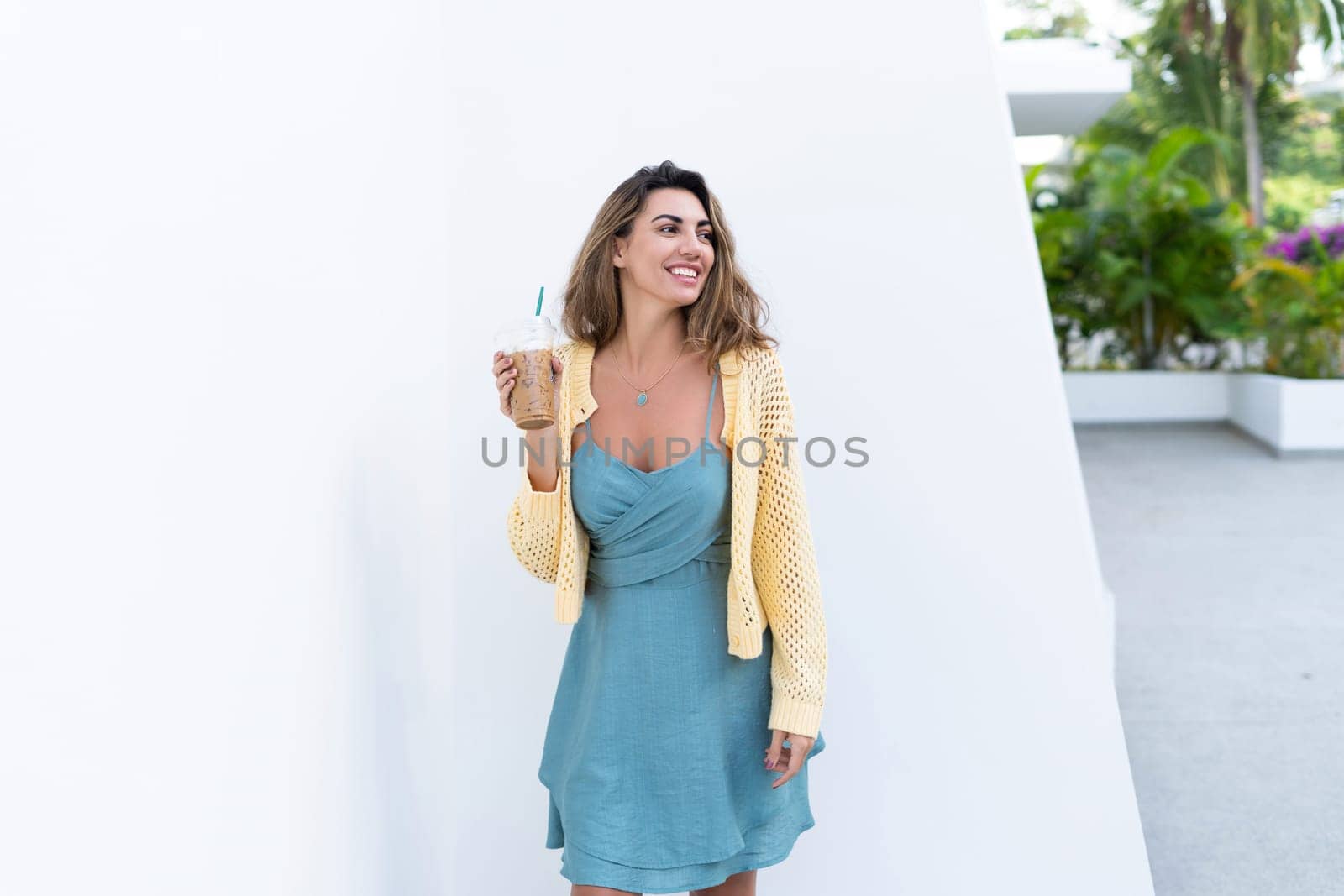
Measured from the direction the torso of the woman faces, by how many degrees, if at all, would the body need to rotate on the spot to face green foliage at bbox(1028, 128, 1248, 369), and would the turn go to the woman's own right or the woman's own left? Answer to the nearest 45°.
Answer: approximately 135° to the woman's own left

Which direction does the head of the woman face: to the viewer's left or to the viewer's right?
to the viewer's right

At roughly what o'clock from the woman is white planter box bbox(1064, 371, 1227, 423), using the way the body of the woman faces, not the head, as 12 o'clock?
The white planter box is roughly at 7 o'clock from the woman.

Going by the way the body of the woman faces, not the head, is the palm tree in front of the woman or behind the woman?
behind

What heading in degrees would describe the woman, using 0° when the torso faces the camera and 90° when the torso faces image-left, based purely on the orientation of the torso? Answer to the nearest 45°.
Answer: approximately 0°

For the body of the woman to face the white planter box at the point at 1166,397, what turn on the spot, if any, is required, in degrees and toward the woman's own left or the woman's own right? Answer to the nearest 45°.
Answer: approximately 135° to the woman's own left
